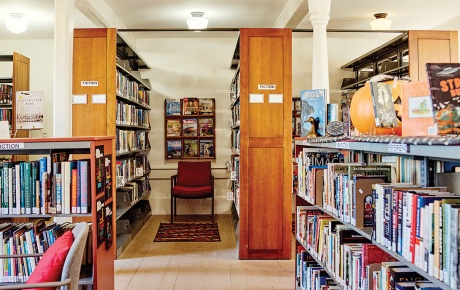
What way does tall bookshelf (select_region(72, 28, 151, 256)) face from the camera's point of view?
to the viewer's right

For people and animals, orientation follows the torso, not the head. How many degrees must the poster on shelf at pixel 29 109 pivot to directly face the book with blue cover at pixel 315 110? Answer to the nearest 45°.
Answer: approximately 90° to its left

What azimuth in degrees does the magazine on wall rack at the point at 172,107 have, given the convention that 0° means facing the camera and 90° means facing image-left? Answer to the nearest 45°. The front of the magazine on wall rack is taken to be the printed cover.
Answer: approximately 0°

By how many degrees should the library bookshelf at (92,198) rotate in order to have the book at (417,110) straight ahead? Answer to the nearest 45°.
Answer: approximately 45° to its left

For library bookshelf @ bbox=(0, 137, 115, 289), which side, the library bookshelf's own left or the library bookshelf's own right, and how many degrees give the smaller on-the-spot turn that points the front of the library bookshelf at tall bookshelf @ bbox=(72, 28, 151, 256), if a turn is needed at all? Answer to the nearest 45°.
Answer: approximately 180°

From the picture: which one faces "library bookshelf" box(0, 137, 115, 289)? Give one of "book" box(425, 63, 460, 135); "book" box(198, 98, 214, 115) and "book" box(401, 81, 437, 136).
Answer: "book" box(198, 98, 214, 115)

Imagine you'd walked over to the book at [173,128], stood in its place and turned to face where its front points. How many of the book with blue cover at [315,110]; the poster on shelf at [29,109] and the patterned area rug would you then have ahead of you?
3

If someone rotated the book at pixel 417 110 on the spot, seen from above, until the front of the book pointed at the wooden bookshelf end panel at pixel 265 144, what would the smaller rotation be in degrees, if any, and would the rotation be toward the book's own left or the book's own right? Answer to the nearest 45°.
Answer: approximately 135° to the book's own right

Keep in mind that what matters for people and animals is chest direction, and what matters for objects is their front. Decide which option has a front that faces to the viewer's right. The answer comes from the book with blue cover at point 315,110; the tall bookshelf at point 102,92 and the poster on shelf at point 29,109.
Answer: the tall bookshelf

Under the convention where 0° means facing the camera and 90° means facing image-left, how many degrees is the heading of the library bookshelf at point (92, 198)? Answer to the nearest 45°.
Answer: approximately 0°
